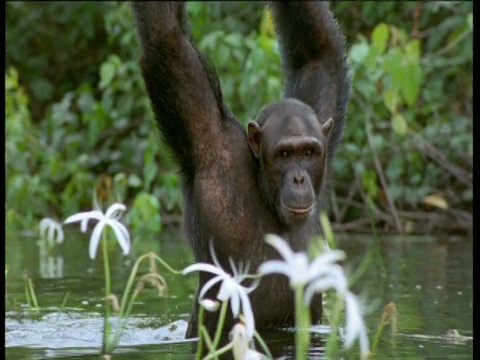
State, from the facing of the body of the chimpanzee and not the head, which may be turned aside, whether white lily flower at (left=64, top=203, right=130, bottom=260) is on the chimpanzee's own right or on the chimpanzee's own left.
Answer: on the chimpanzee's own right

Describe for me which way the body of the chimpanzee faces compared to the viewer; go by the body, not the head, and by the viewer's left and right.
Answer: facing the viewer and to the right of the viewer
